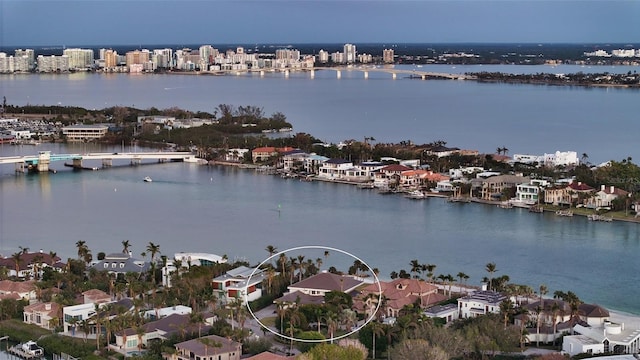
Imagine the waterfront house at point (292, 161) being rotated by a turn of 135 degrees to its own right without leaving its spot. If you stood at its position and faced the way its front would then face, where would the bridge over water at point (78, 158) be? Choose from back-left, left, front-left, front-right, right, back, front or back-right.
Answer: left

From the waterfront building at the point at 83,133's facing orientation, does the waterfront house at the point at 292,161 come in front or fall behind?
in front

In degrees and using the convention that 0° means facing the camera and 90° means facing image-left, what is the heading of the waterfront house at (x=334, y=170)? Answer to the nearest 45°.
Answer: approximately 45°

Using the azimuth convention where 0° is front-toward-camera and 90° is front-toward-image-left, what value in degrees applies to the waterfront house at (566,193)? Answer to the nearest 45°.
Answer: approximately 45°

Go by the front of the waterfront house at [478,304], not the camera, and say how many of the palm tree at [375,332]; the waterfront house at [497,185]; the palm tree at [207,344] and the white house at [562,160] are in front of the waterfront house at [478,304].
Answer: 2

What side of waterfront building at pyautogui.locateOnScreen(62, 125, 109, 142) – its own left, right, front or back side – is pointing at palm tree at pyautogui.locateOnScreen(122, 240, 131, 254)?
front

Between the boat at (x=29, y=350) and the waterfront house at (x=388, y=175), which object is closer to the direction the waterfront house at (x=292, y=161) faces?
the boat

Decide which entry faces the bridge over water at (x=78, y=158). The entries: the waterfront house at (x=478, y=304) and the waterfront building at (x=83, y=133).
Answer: the waterfront building at (x=83, y=133)

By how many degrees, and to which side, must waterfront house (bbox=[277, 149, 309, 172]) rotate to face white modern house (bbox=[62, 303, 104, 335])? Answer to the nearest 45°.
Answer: approximately 45° to its left

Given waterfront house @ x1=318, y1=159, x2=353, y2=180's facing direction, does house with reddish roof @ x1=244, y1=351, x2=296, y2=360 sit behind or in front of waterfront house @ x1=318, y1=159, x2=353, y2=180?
in front

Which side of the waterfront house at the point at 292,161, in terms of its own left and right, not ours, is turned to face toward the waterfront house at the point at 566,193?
left
